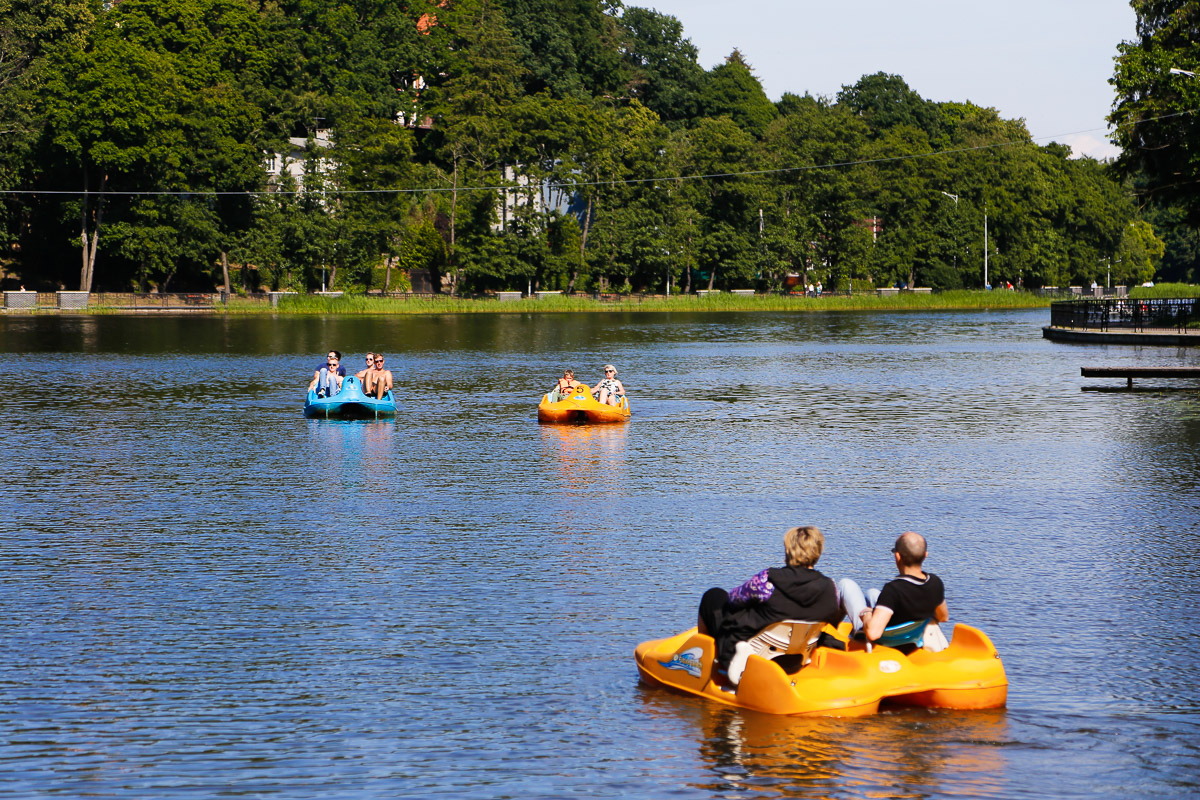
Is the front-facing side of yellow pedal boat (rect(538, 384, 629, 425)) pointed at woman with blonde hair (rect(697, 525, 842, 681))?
yes

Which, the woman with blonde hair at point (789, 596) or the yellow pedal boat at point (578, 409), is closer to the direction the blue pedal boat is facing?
the woman with blonde hair

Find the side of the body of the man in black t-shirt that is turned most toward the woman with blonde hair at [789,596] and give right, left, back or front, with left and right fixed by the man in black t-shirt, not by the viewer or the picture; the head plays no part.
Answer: left

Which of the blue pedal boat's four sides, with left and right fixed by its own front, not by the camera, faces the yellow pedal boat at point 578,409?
left

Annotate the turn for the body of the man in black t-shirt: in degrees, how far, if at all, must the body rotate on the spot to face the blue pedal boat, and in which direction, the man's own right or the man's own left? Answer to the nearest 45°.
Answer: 0° — they already face it

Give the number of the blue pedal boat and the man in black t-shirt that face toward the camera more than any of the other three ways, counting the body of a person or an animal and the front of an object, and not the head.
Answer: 1

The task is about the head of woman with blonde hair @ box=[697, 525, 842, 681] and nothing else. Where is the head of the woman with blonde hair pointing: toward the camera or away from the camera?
away from the camera

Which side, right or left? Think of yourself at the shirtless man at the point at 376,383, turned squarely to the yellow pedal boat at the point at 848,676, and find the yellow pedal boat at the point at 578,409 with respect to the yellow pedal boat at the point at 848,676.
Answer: left

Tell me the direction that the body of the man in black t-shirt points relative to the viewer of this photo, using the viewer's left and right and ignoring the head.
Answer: facing away from the viewer and to the left of the viewer

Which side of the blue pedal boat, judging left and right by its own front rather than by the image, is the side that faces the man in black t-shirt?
front

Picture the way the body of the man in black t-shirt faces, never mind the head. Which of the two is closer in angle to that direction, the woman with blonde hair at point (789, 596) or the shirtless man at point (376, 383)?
the shirtless man

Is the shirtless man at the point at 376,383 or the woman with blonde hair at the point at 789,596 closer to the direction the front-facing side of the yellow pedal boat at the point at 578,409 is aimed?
the woman with blonde hair

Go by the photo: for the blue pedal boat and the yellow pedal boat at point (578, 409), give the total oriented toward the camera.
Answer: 2

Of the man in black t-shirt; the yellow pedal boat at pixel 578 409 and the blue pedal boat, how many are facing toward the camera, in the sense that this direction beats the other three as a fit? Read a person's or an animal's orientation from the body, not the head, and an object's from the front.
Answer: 2
